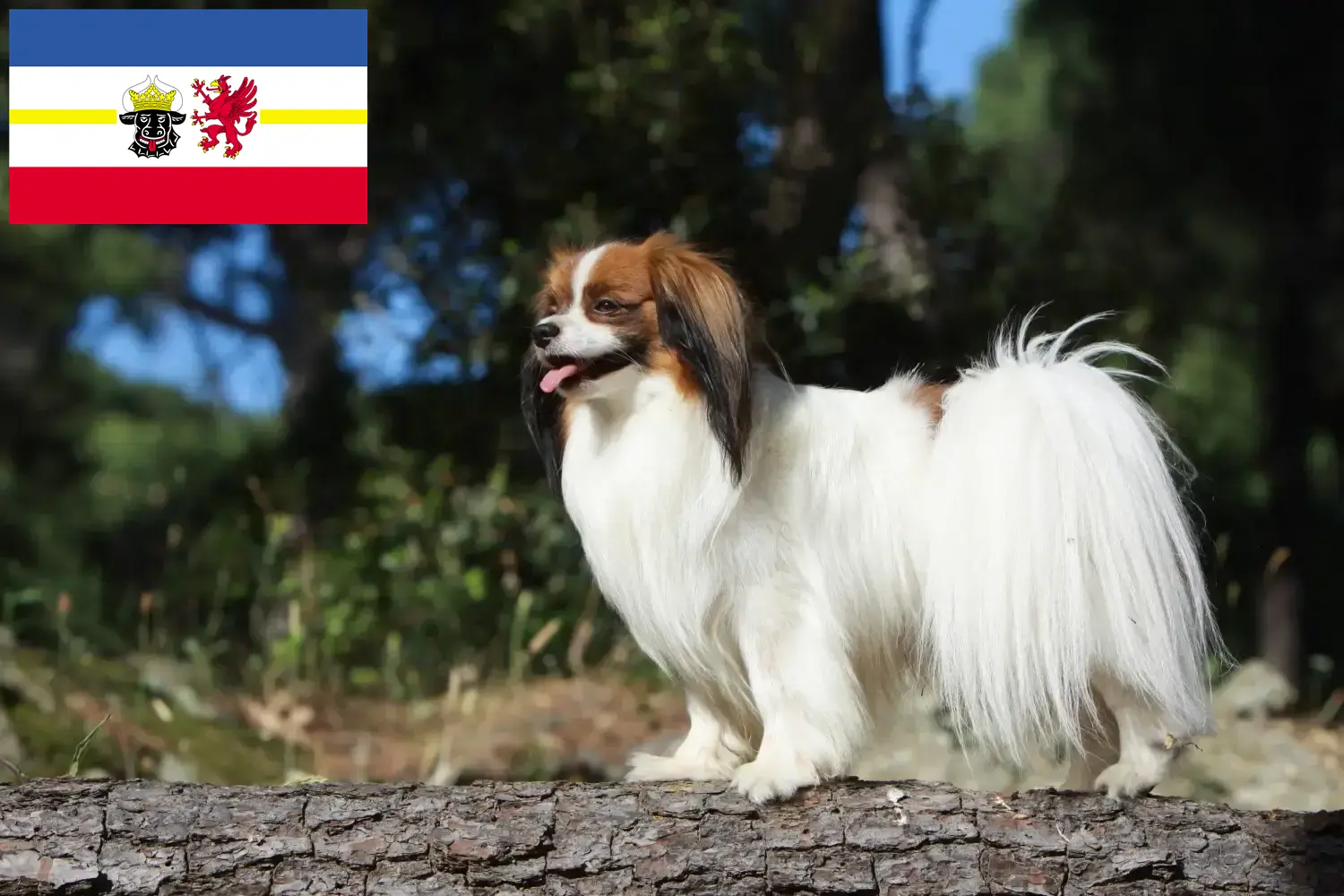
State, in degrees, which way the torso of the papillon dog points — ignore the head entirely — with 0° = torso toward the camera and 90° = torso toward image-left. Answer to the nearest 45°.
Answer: approximately 90°

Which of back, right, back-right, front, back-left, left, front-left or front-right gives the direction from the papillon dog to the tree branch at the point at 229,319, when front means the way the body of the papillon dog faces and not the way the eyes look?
front-right
